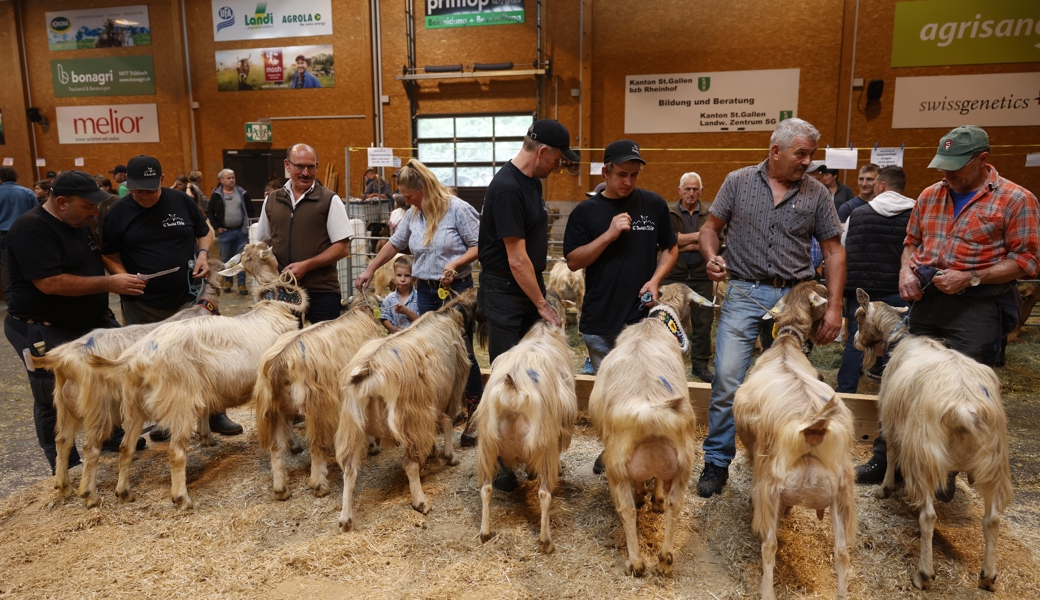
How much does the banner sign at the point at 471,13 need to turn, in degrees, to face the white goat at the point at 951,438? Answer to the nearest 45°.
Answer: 0° — it already faces it

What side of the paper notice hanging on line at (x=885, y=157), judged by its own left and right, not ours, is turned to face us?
front

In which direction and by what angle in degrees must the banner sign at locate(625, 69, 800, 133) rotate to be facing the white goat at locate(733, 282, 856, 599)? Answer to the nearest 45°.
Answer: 0° — it already faces it

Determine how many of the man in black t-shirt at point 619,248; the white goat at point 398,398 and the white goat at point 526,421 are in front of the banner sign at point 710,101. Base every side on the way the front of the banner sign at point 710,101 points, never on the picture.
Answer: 3

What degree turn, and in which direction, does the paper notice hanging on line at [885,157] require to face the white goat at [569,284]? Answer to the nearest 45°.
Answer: approximately 45° to its right

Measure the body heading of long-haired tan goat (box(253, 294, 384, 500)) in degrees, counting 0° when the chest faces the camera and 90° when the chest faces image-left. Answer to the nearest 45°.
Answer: approximately 225°

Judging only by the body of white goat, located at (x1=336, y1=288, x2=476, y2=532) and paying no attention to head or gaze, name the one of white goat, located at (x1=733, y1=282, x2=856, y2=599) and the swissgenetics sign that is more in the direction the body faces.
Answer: the swissgenetics sign

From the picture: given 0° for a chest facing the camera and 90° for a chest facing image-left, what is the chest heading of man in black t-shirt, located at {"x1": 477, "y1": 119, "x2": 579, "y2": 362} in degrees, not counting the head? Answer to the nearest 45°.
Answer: approximately 270°

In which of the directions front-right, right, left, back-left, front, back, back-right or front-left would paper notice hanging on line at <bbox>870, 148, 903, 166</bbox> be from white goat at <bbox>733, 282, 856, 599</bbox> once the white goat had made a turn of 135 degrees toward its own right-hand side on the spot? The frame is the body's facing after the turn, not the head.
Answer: back-left

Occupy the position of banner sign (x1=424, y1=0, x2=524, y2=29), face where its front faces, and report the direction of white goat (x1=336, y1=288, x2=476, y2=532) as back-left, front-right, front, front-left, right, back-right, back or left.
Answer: front

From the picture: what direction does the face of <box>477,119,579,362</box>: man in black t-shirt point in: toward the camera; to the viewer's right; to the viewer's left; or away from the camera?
to the viewer's right

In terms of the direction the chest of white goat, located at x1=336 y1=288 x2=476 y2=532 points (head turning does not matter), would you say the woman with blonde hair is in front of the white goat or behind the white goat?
in front

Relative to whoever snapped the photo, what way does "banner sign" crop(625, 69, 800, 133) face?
facing the viewer

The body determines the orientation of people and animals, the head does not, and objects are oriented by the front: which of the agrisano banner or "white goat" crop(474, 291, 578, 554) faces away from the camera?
the white goat

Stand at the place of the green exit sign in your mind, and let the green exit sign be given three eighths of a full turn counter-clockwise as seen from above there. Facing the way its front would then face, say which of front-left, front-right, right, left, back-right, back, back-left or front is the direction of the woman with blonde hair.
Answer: back-right

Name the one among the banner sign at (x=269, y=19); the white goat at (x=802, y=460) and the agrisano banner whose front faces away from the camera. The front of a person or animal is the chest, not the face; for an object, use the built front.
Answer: the white goat

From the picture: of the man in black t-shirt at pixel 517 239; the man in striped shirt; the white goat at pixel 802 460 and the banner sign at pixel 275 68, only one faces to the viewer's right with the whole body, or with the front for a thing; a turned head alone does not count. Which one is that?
the man in black t-shirt

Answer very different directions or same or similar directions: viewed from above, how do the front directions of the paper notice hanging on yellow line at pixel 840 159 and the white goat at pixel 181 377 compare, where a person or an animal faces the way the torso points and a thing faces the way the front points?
very different directions
